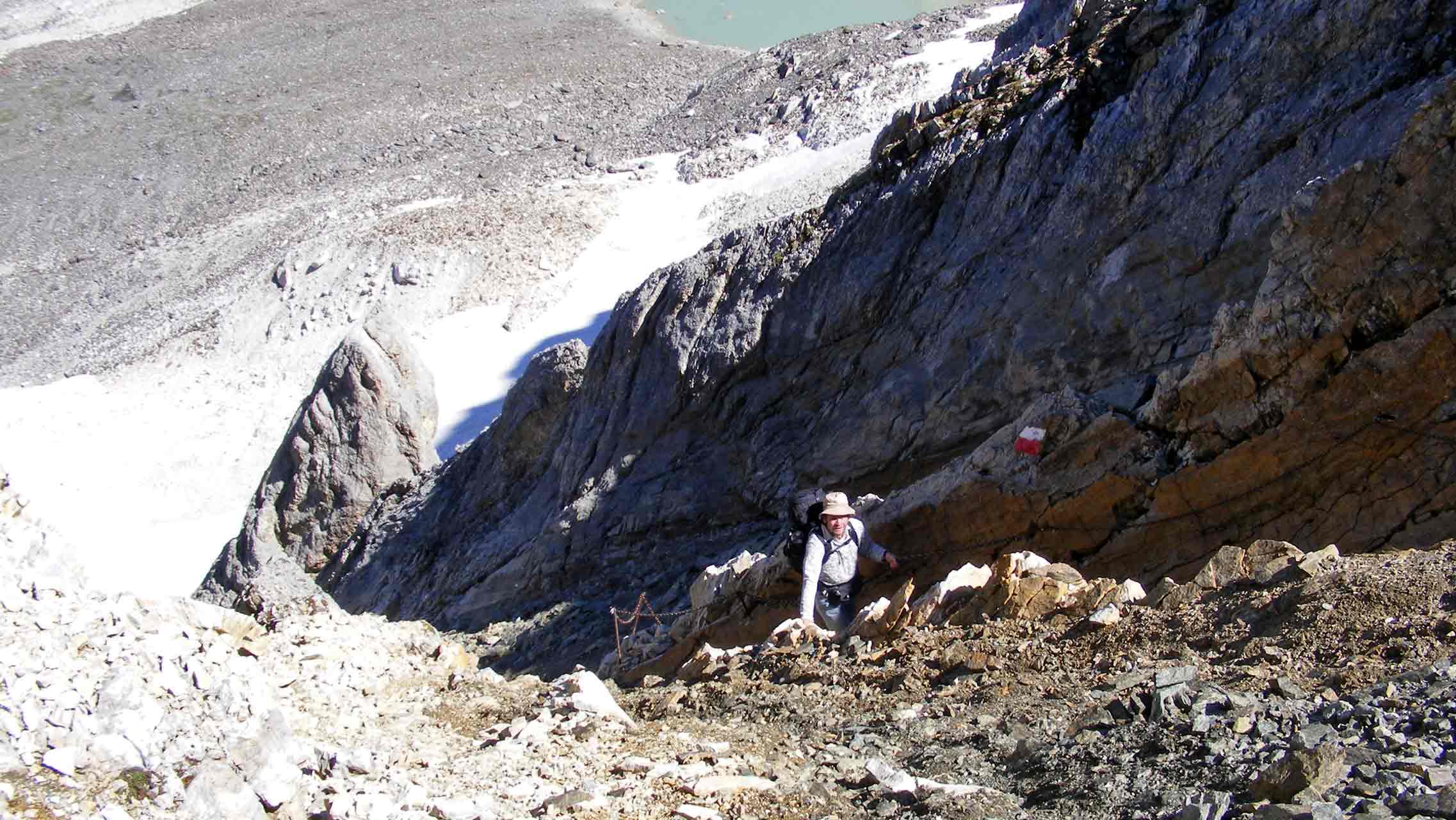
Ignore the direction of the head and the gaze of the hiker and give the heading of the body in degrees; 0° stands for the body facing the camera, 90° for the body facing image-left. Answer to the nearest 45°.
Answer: approximately 0°

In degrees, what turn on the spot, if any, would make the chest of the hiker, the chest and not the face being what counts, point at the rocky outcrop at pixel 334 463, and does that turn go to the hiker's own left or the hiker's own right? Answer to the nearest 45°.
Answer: approximately 135° to the hiker's own right

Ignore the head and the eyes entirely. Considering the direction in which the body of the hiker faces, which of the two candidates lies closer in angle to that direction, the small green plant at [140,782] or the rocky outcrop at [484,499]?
the small green plant

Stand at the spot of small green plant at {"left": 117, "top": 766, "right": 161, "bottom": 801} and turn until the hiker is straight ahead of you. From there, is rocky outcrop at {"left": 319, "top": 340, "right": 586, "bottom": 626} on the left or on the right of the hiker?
left

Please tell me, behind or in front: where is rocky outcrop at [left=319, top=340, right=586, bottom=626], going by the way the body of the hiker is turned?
behind

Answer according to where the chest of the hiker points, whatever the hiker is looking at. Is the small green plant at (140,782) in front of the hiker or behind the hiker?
in front

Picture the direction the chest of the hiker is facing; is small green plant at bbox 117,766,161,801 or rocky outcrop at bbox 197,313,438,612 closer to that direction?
the small green plant
